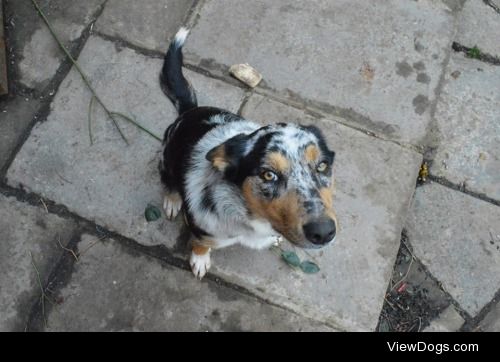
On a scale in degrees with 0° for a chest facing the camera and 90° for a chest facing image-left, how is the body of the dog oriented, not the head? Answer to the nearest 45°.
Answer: approximately 315°

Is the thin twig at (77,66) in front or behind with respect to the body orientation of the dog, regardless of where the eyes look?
behind

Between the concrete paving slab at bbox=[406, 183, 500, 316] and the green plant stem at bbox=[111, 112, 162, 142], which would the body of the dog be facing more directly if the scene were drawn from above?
the concrete paving slab

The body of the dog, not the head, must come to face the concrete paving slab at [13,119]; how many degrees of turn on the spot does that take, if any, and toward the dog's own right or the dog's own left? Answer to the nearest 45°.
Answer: approximately 180°

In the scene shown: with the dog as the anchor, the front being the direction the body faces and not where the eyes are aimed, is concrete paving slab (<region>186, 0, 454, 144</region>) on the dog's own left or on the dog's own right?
on the dog's own left

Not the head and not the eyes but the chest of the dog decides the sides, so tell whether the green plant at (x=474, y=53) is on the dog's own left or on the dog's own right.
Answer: on the dog's own left
